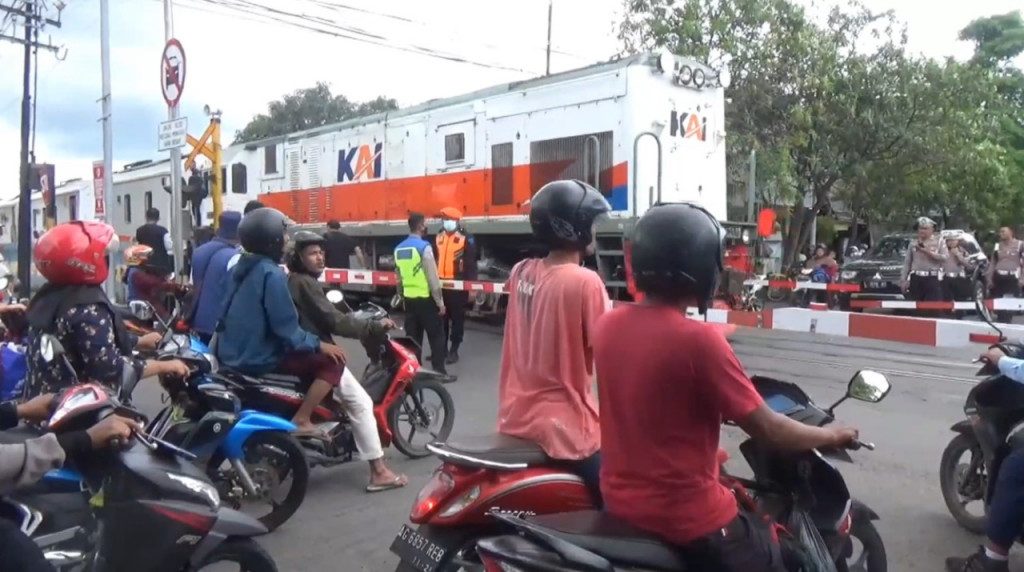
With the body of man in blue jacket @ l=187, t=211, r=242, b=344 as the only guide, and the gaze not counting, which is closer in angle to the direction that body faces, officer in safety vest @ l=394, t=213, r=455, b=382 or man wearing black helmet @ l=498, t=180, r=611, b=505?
the officer in safety vest

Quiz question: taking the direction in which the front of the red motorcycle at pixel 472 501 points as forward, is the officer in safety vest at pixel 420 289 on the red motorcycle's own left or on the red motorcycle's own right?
on the red motorcycle's own left

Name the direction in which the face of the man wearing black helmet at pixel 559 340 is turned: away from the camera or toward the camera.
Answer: away from the camera

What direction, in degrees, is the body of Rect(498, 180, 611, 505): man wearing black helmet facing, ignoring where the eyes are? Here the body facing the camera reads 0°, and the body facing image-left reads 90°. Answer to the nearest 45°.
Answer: approximately 225°

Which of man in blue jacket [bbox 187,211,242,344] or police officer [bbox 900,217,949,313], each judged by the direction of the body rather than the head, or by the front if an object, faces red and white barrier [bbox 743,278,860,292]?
the man in blue jacket

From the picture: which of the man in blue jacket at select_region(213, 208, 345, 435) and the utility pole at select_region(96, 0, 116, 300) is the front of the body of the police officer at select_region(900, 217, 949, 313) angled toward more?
the man in blue jacket

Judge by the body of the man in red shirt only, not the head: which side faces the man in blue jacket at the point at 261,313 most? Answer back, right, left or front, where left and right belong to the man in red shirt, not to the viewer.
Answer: left

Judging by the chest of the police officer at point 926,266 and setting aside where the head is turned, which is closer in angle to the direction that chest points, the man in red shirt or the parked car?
the man in red shirt

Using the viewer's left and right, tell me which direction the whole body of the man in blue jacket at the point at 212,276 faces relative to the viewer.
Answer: facing away from the viewer and to the right of the viewer

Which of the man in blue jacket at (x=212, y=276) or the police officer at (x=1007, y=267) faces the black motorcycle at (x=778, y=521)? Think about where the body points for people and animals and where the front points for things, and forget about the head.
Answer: the police officer

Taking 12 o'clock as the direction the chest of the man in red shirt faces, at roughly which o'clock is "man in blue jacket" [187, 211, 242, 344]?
The man in blue jacket is roughly at 9 o'clock from the man in red shirt.

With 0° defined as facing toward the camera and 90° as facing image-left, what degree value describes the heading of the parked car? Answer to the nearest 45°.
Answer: approximately 45°
